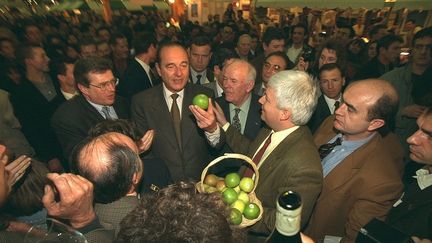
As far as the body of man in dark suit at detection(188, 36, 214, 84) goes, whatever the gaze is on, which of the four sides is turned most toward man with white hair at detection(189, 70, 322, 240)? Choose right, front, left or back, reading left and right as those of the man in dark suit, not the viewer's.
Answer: front

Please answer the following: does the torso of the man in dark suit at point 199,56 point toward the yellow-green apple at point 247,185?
yes

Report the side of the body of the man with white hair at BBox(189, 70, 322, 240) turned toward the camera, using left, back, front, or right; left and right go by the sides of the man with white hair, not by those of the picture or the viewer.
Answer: left

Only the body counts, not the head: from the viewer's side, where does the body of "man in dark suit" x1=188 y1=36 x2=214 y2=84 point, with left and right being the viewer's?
facing the viewer

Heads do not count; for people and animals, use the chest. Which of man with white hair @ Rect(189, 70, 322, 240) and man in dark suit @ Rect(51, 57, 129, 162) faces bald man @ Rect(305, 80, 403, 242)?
the man in dark suit

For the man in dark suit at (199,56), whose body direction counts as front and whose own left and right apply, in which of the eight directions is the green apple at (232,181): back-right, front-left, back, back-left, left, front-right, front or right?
front

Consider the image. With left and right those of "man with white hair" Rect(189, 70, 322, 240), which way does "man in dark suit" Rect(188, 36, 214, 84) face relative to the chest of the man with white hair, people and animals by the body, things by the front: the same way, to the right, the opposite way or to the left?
to the left

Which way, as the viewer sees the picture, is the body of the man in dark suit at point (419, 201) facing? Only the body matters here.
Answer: to the viewer's left

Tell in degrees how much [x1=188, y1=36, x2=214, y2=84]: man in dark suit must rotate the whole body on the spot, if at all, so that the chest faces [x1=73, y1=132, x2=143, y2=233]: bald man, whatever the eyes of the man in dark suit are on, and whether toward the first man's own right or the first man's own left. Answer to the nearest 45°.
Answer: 0° — they already face them

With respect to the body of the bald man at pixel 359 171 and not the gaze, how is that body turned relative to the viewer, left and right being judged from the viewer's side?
facing the viewer and to the left of the viewer

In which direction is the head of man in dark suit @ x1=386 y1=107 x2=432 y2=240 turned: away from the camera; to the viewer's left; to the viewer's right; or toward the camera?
to the viewer's left

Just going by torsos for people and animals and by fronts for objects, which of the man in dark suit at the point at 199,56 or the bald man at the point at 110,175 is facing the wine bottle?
the man in dark suit

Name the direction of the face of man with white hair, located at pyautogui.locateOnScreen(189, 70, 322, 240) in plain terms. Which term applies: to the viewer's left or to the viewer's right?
to the viewer's left

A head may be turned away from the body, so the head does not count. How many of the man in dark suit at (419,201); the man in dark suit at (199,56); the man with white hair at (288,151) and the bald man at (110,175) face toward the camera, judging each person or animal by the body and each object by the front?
1

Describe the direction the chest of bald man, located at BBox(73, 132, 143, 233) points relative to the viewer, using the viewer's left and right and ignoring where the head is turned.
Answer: facing away from the viewer and to the right of the viewer
